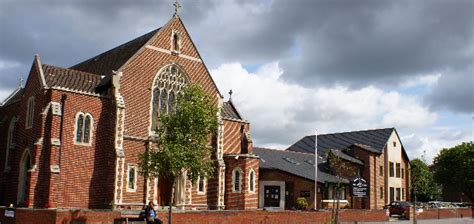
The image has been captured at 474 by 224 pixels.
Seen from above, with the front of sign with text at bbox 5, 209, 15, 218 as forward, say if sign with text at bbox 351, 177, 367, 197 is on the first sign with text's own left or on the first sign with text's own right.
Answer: on the first sign with text's own left

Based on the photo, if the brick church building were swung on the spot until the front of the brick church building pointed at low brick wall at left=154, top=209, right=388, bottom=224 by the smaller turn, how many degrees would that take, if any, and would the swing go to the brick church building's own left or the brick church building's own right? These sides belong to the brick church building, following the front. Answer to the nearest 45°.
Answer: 0° — it already faces it

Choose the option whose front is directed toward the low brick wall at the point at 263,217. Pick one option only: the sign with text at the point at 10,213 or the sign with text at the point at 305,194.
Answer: the sign with text at the point at 305,194

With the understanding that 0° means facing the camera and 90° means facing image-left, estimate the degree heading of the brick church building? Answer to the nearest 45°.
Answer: approximately 315°

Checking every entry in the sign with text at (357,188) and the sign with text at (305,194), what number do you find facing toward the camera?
2

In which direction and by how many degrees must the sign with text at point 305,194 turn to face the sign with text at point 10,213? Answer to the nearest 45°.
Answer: approximately 45° to its right

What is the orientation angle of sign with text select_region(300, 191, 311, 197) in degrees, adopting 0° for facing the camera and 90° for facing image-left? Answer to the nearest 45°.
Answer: approximately 0°

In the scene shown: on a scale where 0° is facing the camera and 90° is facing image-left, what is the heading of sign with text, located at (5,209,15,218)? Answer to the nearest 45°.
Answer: approximately 0°

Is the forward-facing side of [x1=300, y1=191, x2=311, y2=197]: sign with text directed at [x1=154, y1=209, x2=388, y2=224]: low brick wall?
yes
